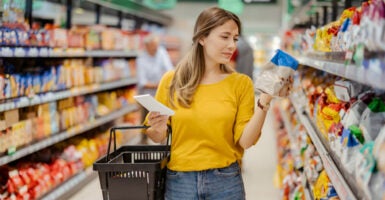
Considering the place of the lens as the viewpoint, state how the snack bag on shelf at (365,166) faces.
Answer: facing the viewer and to the left of the viewer

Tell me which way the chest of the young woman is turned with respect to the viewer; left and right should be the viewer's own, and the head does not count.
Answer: facing the viewer

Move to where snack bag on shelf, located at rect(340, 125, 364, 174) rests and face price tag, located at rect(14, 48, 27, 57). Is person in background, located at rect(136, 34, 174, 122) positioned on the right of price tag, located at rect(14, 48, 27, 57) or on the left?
right

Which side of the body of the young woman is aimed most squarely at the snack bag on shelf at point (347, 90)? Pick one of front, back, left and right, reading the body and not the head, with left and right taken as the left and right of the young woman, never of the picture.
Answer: left

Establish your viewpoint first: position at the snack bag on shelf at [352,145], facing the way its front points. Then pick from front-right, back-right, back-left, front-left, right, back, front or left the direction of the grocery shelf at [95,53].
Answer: right

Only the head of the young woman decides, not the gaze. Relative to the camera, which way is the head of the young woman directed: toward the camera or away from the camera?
toward the camera

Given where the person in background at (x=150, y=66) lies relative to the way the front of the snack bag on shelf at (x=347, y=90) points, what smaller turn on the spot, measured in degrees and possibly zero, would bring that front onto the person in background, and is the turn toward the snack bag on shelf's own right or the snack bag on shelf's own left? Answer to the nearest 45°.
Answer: approximately 90° to the snack bag on shelf's own right

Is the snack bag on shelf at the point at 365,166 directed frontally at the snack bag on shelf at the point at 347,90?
no

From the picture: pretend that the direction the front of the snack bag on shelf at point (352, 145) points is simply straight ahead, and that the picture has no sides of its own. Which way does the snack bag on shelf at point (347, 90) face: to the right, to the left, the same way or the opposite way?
the same way

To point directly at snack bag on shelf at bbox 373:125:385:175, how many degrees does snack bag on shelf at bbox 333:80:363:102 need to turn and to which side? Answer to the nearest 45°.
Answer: approximately 45° to its left

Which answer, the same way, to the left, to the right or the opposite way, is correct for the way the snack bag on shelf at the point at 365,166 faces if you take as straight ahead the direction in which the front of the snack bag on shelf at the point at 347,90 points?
the same way

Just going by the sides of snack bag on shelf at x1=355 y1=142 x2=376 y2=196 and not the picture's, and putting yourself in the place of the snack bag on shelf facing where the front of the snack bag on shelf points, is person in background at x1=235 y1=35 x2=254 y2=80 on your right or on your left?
on your right

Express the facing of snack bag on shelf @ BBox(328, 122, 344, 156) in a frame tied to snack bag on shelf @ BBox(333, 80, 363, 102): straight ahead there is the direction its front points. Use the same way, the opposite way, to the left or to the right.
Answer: the same way

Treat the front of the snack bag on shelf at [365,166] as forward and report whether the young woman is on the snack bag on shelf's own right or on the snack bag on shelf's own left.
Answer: on the snack bag on shelf's own right

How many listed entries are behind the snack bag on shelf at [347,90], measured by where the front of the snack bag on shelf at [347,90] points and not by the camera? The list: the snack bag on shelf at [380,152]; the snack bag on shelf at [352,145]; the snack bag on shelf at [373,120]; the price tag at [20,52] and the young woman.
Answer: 0

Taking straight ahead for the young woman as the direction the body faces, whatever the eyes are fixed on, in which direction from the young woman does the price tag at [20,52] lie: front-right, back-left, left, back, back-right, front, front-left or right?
back-right

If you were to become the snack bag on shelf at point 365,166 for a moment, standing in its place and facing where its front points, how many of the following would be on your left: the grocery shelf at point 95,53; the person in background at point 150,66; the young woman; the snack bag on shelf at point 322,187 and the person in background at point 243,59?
0
